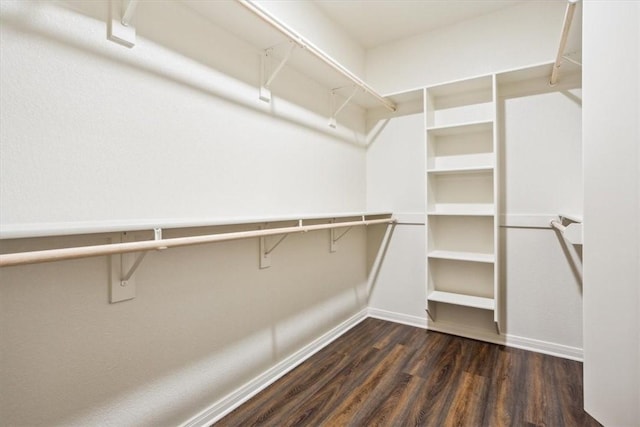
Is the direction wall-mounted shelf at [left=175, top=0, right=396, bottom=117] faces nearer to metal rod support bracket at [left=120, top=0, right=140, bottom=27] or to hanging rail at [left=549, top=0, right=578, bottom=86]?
the hanging rail

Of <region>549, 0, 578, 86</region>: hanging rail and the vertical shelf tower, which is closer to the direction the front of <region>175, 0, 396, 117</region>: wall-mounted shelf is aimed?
the hanging rail

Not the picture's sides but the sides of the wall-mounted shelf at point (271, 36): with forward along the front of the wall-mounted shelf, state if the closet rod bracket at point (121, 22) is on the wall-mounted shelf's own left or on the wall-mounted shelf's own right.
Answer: on the wall-mounted shelf's own right

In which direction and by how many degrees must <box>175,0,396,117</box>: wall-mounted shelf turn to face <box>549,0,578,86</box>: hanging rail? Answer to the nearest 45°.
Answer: approximately 45° to its left

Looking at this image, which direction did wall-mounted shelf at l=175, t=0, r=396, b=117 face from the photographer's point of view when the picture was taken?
facing the viewer and to the right of the viewer

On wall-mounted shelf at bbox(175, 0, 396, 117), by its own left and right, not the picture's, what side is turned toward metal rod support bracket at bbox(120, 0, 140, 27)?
right
